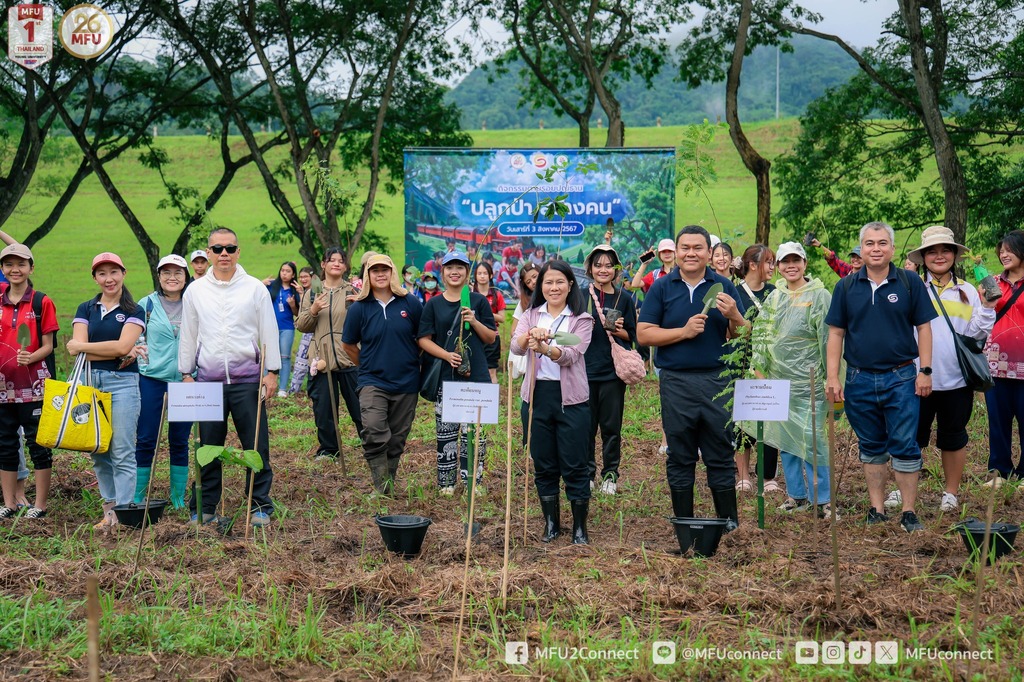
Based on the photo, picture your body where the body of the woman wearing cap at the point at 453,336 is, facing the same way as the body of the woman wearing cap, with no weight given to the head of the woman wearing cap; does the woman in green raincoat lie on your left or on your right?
on your left

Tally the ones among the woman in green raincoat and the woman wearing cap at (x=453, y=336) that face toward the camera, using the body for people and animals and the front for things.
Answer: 2

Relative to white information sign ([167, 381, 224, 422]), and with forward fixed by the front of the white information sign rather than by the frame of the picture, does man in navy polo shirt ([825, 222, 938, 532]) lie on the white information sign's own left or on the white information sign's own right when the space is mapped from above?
on the white information sign's own left

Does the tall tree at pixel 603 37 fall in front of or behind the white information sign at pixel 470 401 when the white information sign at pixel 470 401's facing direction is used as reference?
behind

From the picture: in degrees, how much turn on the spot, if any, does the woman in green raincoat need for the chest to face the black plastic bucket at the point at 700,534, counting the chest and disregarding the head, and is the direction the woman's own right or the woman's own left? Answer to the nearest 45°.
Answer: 0° — they already face it

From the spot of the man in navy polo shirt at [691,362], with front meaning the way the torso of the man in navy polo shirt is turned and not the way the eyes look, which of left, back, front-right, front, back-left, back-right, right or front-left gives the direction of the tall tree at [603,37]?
back
